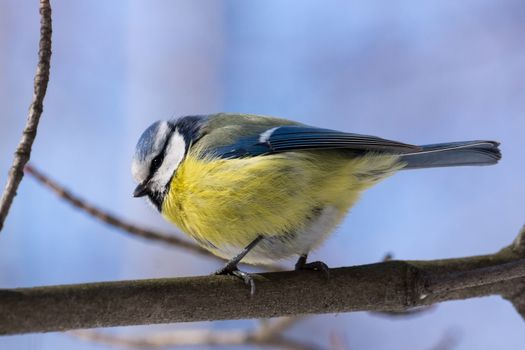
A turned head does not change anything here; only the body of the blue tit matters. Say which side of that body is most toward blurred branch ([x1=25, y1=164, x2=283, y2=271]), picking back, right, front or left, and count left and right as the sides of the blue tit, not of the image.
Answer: front

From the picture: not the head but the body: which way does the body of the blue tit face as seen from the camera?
to the viewer's left
